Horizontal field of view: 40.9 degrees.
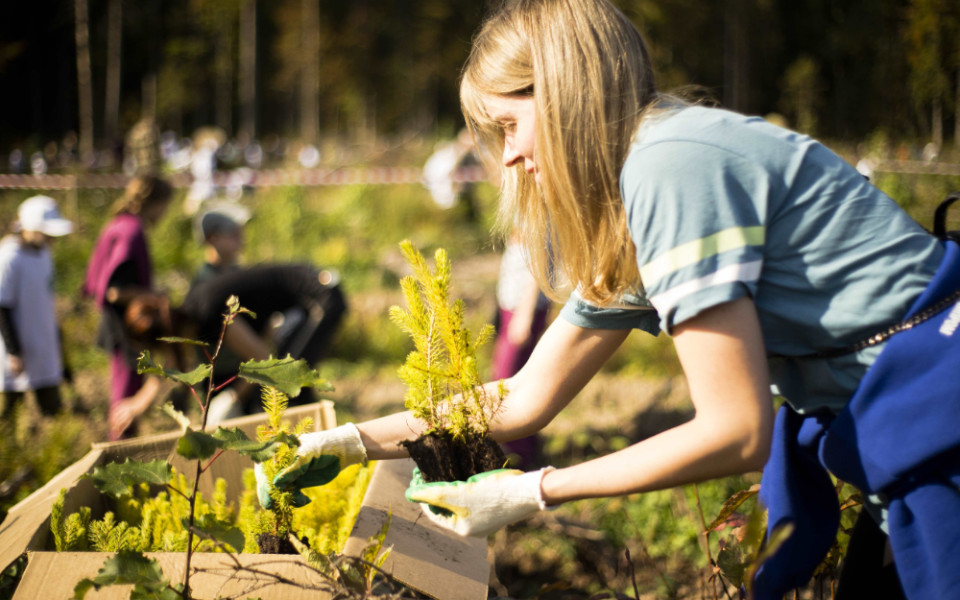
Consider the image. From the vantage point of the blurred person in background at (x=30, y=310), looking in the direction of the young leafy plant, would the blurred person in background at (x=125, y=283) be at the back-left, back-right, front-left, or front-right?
front-left

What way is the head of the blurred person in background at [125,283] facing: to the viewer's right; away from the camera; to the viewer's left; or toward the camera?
to the viewer's right

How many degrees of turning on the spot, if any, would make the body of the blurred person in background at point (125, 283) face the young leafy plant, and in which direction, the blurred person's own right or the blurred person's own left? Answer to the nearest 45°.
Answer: approximately 90° to the blurred person's own right

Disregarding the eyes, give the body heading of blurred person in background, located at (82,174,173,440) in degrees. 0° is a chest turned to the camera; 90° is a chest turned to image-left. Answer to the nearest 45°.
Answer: approximately 270°

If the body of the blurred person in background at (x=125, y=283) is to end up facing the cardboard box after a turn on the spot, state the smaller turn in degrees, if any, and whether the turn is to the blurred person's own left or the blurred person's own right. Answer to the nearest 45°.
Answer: approximately 90° to the blurred person's own right
